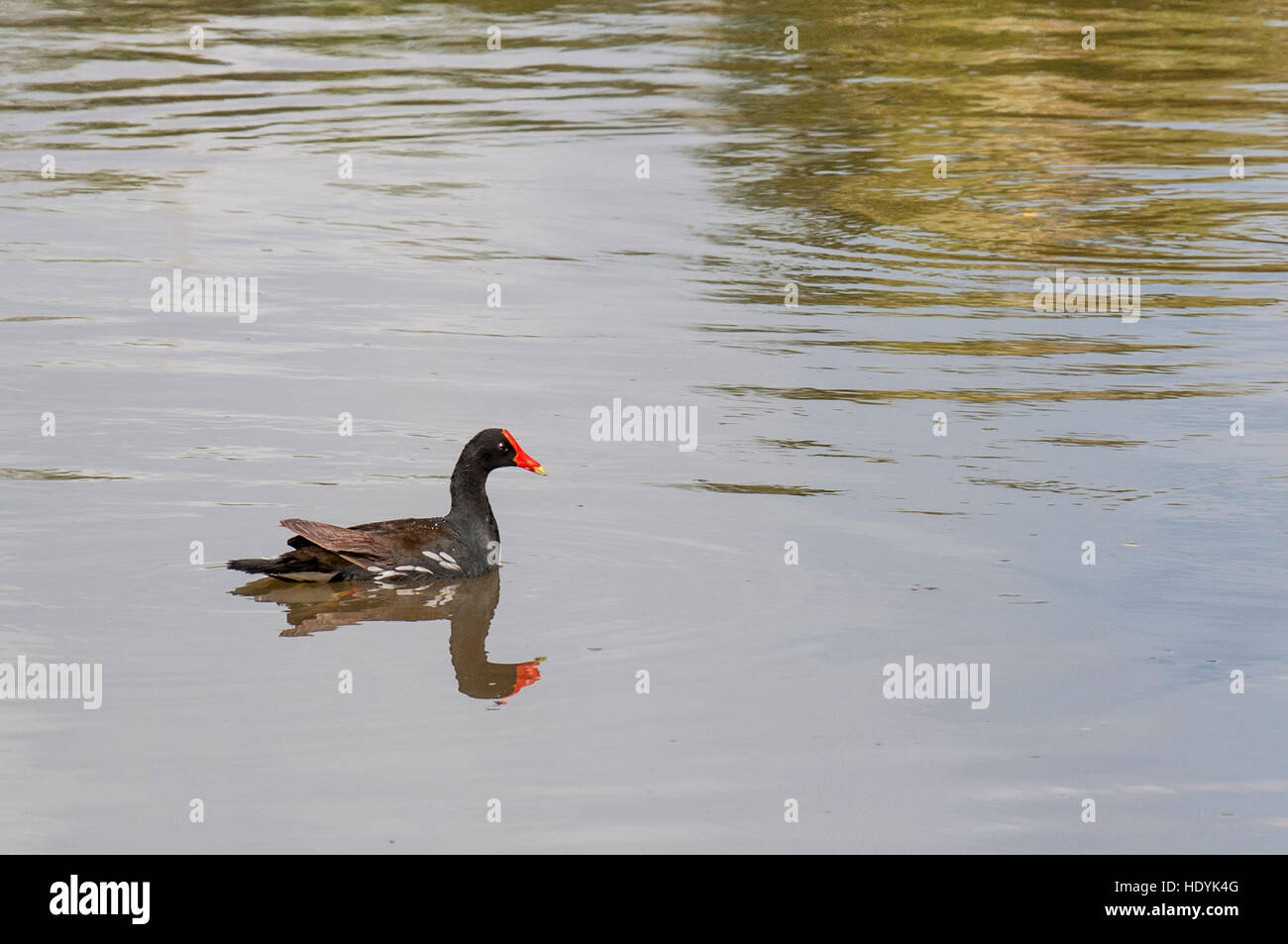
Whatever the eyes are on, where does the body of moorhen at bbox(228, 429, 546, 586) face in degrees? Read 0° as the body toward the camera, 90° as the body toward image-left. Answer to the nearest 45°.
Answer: approximately 270°
